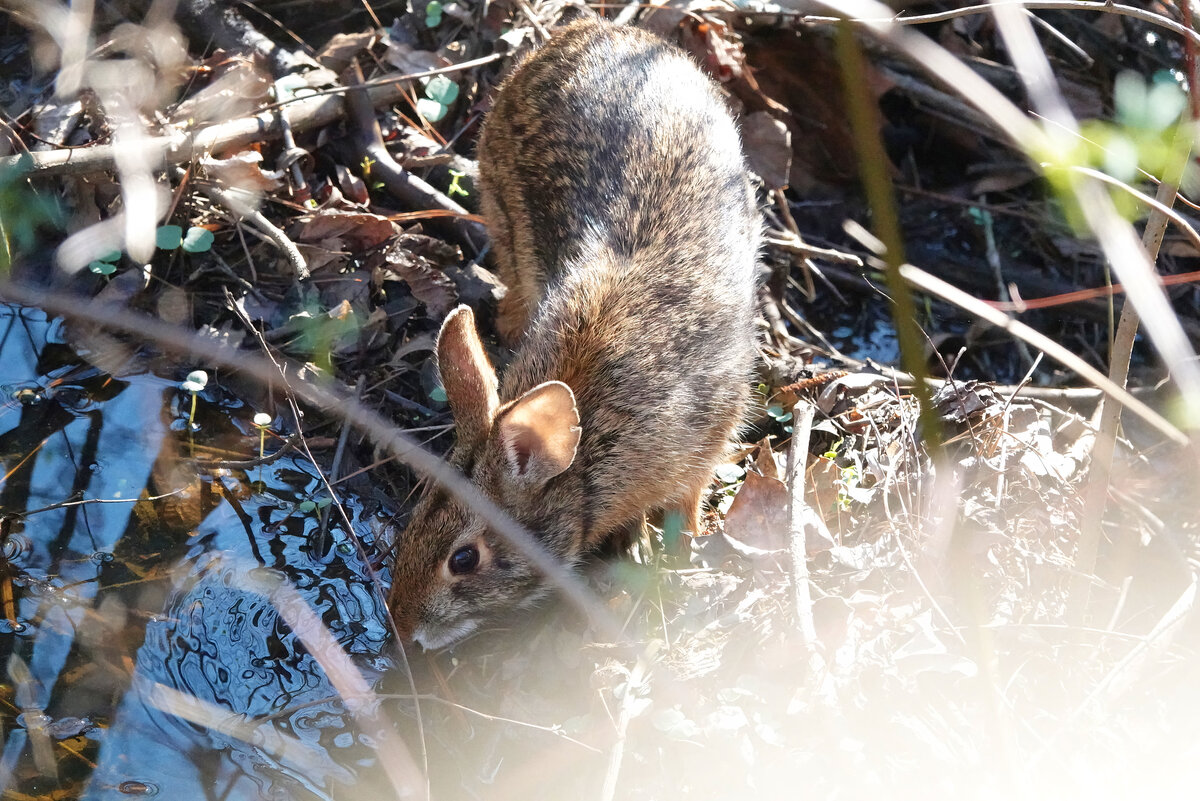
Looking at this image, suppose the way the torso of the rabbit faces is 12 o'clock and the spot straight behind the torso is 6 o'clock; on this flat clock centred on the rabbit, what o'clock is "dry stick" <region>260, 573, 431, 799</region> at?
The dry stick is roughly at 11 o'clock from the rabbit.

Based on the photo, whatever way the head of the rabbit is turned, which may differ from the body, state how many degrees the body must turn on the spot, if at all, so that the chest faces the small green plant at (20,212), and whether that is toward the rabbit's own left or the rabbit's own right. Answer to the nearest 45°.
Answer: approximately 45° to the rabbit's own right

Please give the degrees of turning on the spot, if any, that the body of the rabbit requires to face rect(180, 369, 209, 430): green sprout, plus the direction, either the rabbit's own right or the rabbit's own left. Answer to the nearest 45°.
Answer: approximately 45° to the rabbit's own right

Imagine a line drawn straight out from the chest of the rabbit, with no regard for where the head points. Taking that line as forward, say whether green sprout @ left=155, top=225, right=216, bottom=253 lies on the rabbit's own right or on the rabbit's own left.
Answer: on the rabbit's own right

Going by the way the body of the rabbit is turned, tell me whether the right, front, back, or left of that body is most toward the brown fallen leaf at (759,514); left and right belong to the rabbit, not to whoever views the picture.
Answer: left

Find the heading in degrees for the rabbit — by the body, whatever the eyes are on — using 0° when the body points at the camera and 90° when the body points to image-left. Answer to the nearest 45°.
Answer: approximately 45°

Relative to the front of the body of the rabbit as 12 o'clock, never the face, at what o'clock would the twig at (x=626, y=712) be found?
The twig is roughly at 10 o'clock from the rabbit.

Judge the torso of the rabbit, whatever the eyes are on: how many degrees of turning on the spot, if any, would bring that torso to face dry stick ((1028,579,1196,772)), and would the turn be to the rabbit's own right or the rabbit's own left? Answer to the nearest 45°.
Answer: approximately 90° to the rabbit's own left

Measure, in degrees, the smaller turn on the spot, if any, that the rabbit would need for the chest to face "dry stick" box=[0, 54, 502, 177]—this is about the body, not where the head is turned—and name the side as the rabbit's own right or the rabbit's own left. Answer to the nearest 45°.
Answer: approximately 90° to the rabbit's own right

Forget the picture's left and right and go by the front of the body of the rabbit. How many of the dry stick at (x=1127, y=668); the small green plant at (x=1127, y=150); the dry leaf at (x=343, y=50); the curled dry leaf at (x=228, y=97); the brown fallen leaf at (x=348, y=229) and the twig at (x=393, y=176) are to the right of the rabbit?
4
